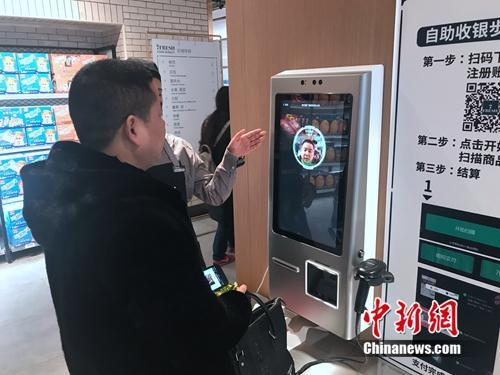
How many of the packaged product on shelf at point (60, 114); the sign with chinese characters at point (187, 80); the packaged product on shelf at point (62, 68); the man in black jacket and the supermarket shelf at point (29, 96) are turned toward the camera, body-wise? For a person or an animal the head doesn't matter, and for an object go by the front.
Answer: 4

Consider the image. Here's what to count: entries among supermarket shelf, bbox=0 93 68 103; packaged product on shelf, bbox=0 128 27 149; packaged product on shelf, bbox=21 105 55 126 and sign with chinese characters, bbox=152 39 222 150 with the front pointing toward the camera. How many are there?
4

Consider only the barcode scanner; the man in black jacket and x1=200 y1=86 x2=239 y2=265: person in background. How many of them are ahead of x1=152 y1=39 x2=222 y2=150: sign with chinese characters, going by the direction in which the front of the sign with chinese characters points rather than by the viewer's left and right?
3

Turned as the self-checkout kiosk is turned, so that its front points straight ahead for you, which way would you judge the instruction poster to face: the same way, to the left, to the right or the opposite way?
the same way

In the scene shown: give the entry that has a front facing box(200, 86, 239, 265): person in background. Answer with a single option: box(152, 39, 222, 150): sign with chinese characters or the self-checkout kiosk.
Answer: the sign with chinese characters

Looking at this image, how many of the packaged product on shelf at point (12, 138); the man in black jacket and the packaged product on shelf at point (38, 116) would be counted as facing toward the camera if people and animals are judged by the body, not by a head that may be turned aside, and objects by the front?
2

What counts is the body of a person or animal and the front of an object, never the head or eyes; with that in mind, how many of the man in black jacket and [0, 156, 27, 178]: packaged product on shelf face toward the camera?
1

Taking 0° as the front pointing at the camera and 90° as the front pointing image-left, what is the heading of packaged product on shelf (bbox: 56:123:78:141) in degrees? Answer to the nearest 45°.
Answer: approximately 0°

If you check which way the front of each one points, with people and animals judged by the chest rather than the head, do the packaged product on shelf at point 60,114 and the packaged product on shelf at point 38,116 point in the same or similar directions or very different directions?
same or similar directions

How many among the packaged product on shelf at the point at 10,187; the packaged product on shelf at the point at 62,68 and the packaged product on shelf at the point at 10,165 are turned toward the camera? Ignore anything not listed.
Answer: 3

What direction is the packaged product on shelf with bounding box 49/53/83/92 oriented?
toward the camera

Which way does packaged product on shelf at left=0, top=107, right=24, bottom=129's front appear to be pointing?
toward the camera

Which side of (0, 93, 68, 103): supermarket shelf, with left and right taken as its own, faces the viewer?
front
